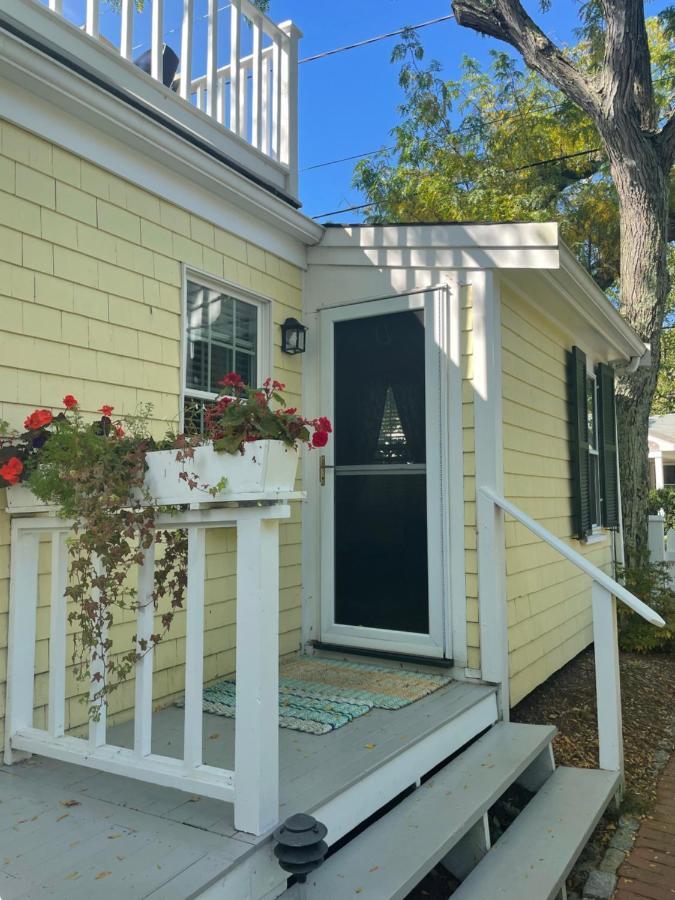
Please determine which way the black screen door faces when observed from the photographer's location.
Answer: facing the viewer and to the left of the viewer

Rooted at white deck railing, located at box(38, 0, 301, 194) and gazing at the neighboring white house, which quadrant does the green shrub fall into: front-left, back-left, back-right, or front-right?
front-right

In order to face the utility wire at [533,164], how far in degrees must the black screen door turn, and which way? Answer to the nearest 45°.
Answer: approximately 135° to its right

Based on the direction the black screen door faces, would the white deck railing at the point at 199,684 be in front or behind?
in front

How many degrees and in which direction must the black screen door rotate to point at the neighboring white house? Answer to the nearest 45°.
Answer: approximately 180°

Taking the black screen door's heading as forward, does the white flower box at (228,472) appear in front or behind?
in front

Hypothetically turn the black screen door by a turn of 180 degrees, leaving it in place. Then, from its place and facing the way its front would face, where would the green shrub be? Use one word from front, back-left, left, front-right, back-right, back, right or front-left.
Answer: front
